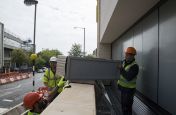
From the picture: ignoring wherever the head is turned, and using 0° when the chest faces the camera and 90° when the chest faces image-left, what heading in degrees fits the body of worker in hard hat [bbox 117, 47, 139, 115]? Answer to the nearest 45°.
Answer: approximately 45°

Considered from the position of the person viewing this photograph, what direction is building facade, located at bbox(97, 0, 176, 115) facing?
facing the viewer and to the left of the viewer

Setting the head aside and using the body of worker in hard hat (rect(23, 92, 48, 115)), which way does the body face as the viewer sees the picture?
to the viewer's right

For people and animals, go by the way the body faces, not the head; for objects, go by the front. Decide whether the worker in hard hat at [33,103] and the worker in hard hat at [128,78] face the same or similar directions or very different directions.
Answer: very different directions

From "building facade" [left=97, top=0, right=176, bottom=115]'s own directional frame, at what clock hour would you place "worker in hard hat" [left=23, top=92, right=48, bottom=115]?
The worker in hard hat is roughly at 10 o'clock from the building facade.

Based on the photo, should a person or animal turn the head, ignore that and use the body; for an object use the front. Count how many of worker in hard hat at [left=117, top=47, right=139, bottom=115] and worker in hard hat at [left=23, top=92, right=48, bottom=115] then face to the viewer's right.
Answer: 1

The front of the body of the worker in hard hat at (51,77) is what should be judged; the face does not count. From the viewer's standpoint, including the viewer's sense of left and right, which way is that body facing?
facing the viewer and to the right of the viewer

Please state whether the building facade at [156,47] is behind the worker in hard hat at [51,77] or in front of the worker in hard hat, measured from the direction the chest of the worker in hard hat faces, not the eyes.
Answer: in front

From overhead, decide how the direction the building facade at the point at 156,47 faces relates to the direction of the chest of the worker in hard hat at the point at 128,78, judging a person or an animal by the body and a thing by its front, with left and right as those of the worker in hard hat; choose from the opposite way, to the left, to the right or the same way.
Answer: the same way

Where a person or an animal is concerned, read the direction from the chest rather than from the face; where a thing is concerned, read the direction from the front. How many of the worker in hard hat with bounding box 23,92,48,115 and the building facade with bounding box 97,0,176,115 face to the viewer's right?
1

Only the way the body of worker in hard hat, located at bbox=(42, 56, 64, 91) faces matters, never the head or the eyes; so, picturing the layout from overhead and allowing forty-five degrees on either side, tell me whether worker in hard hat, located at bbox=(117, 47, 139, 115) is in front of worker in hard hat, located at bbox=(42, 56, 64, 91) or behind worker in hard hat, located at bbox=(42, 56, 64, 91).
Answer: in front
